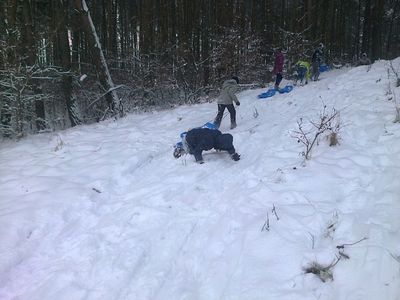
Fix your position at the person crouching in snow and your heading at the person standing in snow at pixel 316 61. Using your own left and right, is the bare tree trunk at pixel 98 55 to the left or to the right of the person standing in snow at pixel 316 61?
left

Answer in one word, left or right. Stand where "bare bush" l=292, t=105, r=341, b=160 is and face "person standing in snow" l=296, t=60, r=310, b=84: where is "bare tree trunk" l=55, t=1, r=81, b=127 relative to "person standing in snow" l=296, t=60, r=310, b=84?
left
